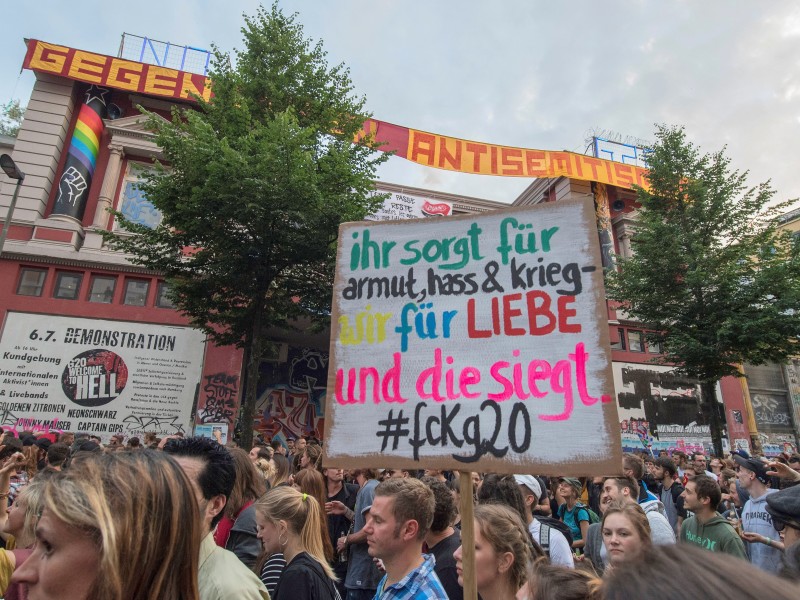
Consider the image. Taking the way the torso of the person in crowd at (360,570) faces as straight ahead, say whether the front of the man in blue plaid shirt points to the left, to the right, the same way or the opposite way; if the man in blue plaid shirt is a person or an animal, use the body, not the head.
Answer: the same way

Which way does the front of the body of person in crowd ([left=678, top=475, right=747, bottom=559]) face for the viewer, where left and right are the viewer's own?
facing the viewer and to the left of the viewer

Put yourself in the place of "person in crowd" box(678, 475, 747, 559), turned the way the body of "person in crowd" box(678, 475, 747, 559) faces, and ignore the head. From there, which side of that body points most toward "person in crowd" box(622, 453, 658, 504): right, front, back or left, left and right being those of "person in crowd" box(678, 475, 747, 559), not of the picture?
right

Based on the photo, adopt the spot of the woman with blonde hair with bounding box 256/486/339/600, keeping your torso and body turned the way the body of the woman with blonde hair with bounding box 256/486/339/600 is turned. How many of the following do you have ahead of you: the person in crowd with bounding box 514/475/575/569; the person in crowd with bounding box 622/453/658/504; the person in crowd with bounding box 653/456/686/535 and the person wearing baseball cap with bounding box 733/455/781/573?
0

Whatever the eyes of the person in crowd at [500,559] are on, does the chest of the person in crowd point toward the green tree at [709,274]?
no

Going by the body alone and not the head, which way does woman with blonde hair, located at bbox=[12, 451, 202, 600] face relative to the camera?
to the viewer's left

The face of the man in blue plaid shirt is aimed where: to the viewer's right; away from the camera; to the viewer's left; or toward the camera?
to the viewer's left
